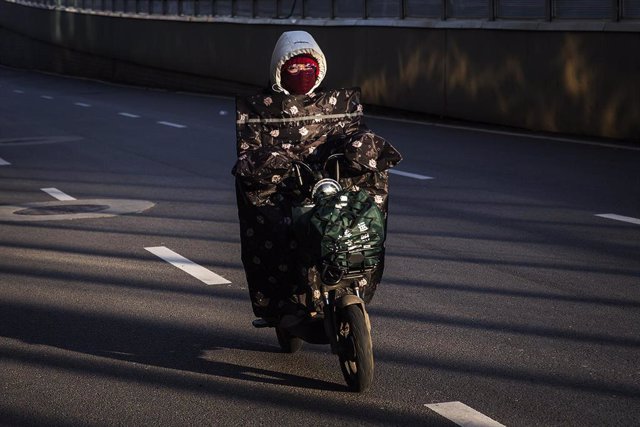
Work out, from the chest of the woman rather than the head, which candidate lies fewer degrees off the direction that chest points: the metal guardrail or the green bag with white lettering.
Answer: the green bag with white lettering

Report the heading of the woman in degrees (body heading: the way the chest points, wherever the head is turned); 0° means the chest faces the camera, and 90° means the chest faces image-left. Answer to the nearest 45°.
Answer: approximately 0°

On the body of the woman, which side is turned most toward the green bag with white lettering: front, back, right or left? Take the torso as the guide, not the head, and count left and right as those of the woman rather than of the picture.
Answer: front

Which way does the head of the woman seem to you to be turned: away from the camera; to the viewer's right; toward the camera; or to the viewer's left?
toward the camera

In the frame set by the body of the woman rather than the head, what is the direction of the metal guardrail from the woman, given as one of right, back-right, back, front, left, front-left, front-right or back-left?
back
